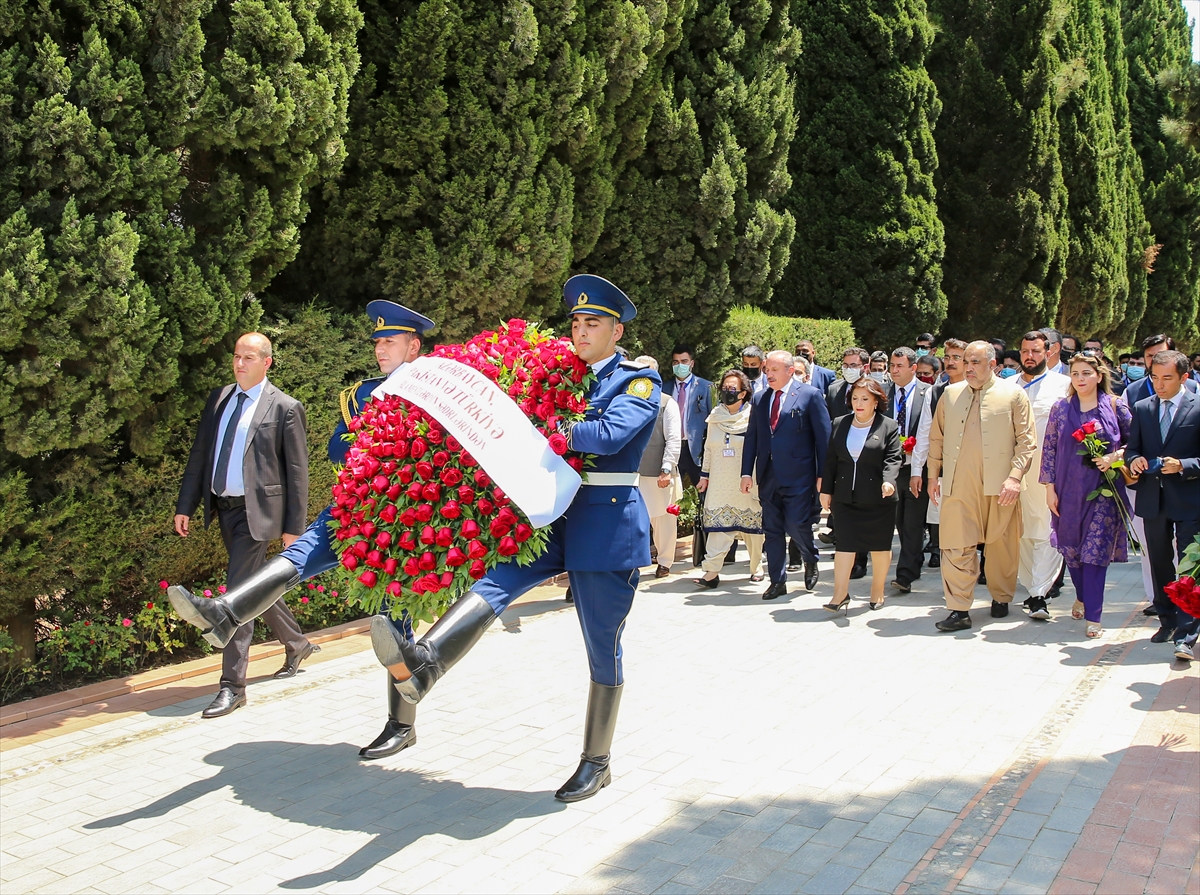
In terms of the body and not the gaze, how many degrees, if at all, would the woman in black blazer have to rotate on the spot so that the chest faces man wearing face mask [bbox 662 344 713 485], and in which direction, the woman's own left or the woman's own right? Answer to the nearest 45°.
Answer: approximately 90° to the woman's own right

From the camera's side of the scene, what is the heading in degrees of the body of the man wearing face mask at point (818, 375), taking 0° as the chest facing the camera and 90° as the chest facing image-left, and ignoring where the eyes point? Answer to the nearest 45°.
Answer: approximately 45°

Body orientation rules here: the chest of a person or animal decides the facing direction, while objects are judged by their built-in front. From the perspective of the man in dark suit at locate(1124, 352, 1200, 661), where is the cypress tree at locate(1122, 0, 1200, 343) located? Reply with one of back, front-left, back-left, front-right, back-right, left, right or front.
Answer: back-right

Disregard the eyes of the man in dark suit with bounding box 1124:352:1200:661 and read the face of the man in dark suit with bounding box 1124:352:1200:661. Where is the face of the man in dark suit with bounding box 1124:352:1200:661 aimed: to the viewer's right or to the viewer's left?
to the viewer's left

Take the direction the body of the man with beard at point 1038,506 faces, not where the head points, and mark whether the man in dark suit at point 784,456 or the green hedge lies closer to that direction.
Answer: the man in dark suit

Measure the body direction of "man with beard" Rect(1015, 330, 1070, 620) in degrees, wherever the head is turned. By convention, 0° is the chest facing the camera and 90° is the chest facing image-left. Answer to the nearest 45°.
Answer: approximately 45°

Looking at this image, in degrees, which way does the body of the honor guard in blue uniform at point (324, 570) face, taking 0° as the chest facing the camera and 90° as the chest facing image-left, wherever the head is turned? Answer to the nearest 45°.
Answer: approximately 45°

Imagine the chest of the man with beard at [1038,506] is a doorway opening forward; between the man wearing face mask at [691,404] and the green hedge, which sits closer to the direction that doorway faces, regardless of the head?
the man wearing face mask
